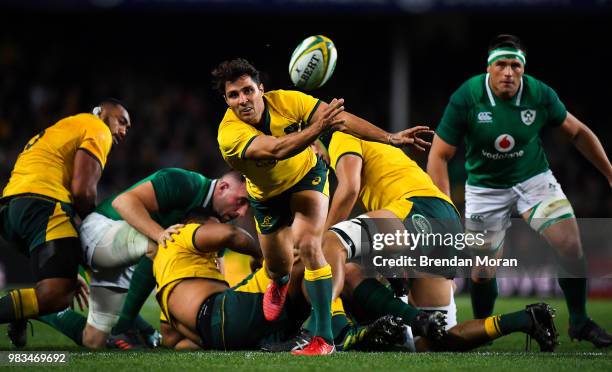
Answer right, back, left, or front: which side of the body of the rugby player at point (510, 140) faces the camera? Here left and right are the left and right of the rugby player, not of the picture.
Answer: front

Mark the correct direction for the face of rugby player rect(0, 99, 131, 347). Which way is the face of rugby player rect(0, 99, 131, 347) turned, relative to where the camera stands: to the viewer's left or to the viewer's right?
to the viewer's right

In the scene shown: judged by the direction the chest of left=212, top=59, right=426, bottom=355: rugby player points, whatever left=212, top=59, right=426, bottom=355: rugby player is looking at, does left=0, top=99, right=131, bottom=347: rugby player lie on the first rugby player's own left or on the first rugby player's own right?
on the first rugby player's own right

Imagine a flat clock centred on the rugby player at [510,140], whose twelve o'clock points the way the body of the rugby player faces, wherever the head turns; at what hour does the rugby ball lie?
The rugby ball is roughly at 2 o'clock from the rugby player.

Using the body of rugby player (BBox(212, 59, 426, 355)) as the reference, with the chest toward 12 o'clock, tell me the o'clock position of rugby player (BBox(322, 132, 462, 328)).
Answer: rugby player (BBox(322, 132, 462, 328)) is roughly at 8 o'clock from rugby player (BBox(212, 59, 426, 355)).

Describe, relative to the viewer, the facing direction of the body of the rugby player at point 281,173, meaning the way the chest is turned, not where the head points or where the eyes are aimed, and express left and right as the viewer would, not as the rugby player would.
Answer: facing the viewer

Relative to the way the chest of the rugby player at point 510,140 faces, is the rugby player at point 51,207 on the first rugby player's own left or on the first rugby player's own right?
on the first rugby player's own right

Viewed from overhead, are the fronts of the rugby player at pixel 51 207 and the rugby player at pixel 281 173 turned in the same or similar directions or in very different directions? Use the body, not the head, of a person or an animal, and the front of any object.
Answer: very different directions

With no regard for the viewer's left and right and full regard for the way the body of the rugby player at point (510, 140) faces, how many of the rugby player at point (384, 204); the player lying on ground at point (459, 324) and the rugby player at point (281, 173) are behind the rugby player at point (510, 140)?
0

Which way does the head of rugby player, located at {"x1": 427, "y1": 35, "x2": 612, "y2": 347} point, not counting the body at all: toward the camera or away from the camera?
toward the camera

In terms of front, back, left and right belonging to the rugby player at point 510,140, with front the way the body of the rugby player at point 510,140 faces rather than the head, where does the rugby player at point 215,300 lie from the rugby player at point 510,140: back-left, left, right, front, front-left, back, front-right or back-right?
front-right

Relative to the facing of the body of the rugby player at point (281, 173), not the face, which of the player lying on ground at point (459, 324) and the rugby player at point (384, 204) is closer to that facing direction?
the player lying on ground

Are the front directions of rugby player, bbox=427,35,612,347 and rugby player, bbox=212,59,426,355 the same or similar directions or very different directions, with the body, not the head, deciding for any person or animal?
same or similar directions

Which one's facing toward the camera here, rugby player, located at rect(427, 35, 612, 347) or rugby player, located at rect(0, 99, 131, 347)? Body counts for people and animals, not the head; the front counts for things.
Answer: rugby player, located at rect(427, 35, 612, 347)
